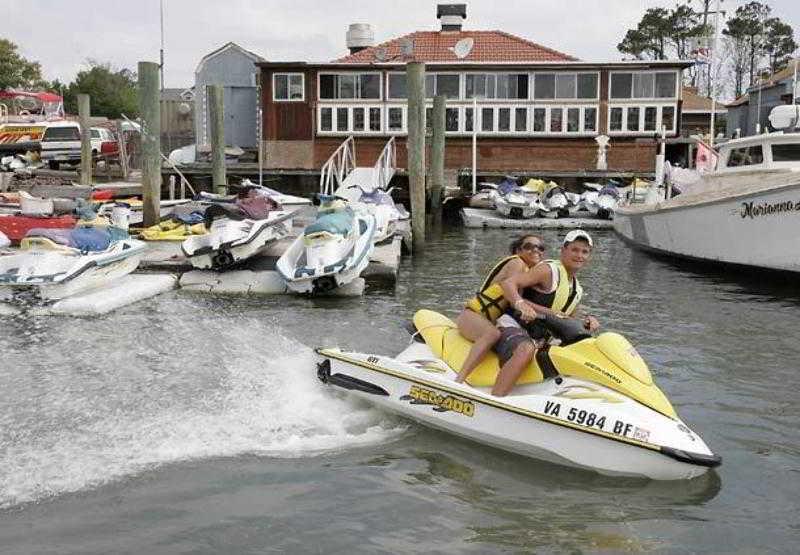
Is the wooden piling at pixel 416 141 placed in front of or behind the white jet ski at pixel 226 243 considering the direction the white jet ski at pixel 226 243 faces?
in front

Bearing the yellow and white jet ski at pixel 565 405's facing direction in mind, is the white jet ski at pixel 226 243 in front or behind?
behind

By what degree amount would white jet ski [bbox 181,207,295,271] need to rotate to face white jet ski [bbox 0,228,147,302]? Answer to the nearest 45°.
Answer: approximately 180°

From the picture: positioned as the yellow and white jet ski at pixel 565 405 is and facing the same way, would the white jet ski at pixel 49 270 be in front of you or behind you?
behind

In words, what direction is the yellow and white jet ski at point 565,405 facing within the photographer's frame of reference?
facing the viewer and to the right of the viewer

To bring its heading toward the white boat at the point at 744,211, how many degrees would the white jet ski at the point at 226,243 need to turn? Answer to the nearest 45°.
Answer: approximately 45° to its right

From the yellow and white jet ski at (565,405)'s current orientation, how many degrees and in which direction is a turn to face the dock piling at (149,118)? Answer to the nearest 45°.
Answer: approximately 180°

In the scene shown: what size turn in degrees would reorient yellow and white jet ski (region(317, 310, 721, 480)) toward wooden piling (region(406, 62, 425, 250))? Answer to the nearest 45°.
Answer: approximately 135° to its left

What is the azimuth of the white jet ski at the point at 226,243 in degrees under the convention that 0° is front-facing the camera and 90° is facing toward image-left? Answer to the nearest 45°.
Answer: approximately 225°

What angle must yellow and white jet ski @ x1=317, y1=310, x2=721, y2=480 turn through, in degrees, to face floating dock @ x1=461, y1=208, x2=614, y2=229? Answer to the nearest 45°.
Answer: approximately 135° to its left

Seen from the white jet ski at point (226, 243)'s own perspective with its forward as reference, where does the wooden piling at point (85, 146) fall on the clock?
The wooden piling is roughly at 10 o'clock from the white jet ski.
